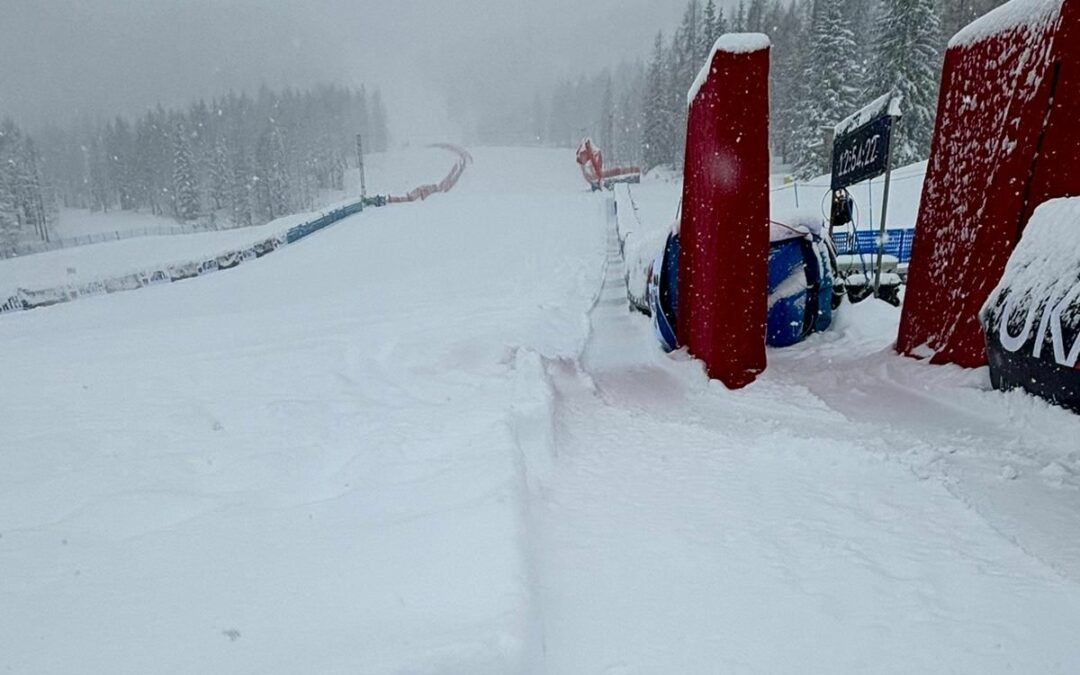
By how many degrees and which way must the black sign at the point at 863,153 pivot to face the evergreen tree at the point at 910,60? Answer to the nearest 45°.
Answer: approximately 135° to its right

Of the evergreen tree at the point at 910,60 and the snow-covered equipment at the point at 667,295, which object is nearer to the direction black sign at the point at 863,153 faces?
the snow-covered equipment

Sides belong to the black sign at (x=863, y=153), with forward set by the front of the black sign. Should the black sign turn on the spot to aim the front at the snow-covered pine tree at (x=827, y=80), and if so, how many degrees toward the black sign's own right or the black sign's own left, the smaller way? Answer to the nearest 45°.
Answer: approximately 135° to the black sign's own right

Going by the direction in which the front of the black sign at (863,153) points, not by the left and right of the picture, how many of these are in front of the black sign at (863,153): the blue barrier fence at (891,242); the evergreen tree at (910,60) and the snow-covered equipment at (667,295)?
1

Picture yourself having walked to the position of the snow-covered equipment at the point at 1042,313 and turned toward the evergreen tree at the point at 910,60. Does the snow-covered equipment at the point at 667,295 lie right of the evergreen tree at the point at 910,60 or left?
left

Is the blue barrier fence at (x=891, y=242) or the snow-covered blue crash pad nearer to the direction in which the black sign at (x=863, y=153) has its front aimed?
the snow-covered blue crash pad

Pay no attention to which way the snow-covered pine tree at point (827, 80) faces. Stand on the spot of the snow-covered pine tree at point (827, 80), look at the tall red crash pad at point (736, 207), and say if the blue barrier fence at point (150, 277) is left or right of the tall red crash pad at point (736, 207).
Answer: right

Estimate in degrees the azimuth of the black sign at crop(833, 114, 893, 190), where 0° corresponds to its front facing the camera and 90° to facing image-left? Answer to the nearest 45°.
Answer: approximately 45°
